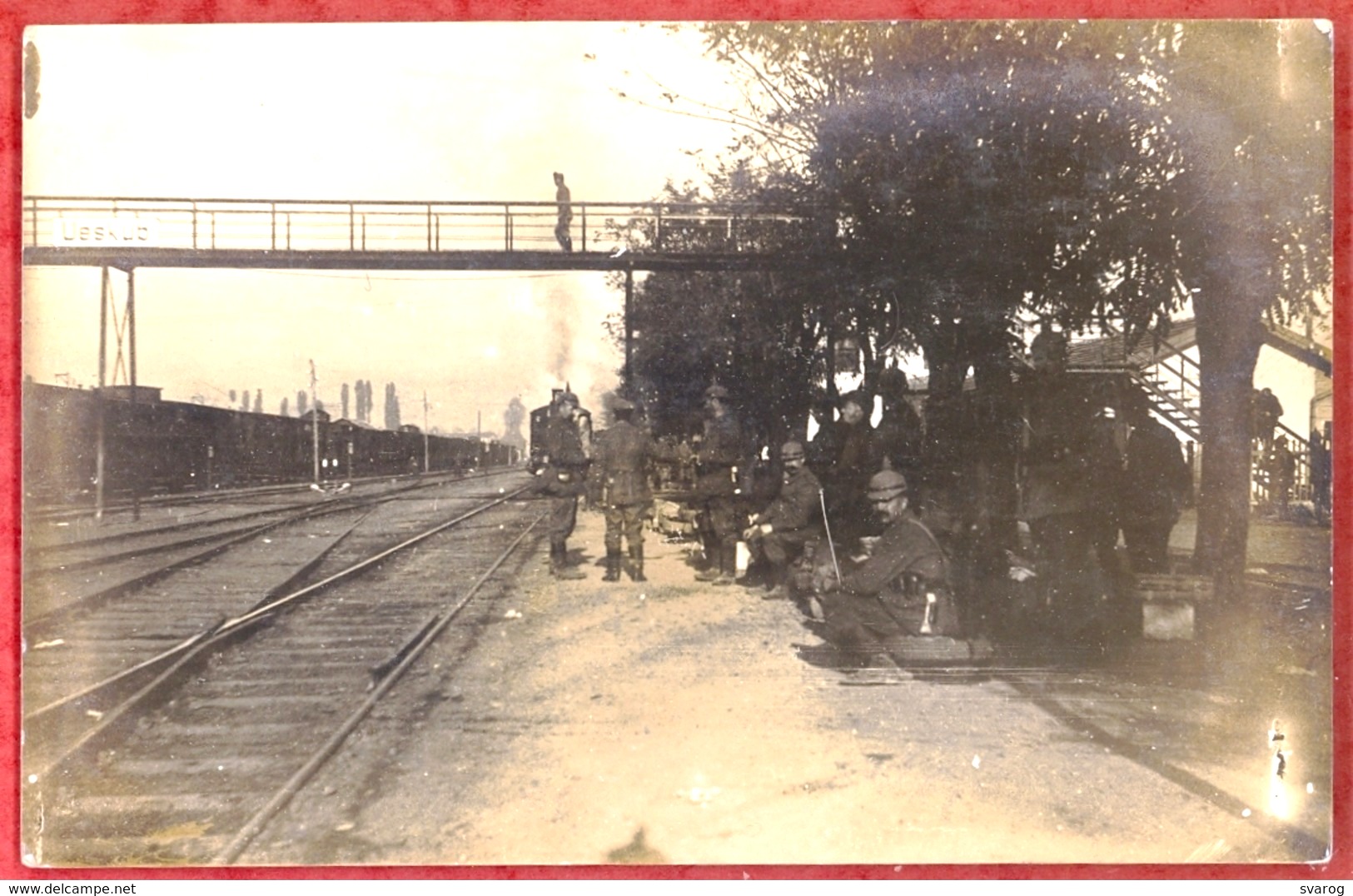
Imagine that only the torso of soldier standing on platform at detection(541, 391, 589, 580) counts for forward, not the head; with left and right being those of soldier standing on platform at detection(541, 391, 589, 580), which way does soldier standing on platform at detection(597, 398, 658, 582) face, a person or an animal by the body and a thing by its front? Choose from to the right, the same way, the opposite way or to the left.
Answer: to the left

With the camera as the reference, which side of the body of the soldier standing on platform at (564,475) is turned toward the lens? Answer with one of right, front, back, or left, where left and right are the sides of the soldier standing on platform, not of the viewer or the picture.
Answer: right

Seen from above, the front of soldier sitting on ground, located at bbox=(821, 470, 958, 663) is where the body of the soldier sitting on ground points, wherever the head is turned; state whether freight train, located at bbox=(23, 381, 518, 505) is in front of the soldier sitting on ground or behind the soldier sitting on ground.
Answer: in front

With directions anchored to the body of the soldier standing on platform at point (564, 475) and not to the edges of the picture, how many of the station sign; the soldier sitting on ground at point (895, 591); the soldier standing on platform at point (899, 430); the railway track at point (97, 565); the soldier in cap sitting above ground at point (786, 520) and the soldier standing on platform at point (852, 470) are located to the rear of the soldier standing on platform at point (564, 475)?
2

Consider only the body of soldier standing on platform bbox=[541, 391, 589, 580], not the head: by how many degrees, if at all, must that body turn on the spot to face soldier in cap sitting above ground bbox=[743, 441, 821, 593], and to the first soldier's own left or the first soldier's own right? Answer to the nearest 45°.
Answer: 0° — they already face them

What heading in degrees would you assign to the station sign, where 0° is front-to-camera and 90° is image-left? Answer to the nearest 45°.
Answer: approximately 0°

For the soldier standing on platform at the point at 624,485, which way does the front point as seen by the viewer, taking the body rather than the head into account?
away from the camera

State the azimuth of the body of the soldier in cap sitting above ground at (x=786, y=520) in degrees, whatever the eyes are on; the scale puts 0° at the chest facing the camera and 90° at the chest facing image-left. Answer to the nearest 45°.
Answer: approximately 45°
